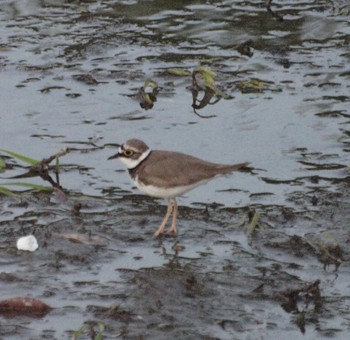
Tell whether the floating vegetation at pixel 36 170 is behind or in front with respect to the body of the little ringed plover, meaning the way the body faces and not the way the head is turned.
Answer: in front

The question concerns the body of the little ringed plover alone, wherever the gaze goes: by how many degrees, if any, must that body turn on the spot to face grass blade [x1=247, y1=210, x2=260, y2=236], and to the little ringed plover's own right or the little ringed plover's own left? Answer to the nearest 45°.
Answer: approximately 180°

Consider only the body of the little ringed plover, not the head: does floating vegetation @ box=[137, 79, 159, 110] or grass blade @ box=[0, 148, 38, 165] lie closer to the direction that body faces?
the grass blade

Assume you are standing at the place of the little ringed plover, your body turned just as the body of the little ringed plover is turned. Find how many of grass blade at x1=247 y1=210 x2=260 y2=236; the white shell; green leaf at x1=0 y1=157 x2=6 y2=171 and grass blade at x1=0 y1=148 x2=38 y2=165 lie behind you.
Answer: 1

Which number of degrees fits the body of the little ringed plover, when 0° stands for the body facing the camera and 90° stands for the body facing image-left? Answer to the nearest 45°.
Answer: approximately 90°

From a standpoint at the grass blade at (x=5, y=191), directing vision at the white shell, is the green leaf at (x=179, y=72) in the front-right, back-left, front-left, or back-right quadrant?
back-left

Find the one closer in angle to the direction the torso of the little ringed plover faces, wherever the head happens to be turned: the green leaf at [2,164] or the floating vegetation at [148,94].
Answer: the green leaf

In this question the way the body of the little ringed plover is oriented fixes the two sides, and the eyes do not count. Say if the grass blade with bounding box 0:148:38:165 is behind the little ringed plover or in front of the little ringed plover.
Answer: in front

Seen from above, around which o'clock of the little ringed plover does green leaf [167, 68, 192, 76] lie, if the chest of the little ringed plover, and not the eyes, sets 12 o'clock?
The green leaf is roughly at 3 o'clock from the little ringed plover.

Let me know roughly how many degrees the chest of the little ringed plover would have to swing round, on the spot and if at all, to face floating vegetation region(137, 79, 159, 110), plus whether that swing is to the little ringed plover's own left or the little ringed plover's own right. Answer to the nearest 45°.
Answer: approximately 90° to the little ringed plover's own right

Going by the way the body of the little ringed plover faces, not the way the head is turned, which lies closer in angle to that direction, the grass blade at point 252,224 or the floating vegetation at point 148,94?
the floating vegetation
